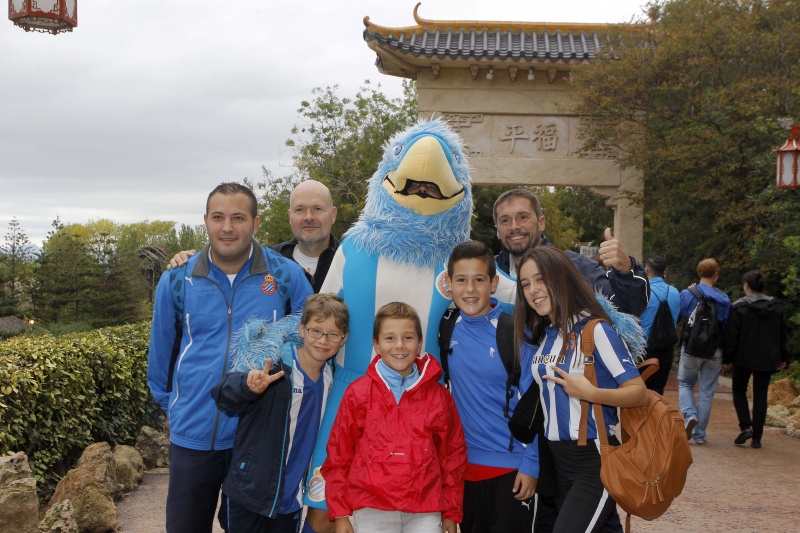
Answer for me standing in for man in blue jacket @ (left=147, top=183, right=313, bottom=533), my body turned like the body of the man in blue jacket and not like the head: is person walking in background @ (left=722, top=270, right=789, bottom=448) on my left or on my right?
on my left

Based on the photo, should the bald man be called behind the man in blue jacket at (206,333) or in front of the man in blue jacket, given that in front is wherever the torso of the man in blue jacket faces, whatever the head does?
behind

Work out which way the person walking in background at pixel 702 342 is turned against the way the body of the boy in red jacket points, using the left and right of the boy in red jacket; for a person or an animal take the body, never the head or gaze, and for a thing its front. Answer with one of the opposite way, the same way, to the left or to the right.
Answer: the opposite way

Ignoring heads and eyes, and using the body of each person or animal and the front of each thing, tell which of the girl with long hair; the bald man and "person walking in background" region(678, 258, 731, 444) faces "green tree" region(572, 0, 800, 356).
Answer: the person walking in background

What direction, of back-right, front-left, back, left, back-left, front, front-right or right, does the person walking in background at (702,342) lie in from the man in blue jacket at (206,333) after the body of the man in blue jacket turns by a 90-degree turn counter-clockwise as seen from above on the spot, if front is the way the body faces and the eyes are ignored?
front-left

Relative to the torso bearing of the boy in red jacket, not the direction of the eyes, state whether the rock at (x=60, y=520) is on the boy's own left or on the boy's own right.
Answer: on the boy's own right

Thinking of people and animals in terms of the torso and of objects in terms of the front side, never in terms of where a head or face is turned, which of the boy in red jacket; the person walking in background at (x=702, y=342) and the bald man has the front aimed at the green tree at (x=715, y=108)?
the person walking in background

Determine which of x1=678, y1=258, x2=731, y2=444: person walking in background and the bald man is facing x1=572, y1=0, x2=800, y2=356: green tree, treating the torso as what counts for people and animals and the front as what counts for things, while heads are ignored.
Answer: the person walking in background

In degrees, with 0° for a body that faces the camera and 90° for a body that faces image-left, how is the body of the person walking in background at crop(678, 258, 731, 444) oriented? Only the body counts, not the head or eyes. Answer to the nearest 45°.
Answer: approximately 180°

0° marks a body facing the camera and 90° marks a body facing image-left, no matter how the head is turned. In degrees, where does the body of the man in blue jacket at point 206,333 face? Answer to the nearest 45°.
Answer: approximately 0°

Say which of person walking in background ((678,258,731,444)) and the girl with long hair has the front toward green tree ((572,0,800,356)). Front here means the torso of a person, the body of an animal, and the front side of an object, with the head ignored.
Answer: the person walking in background
